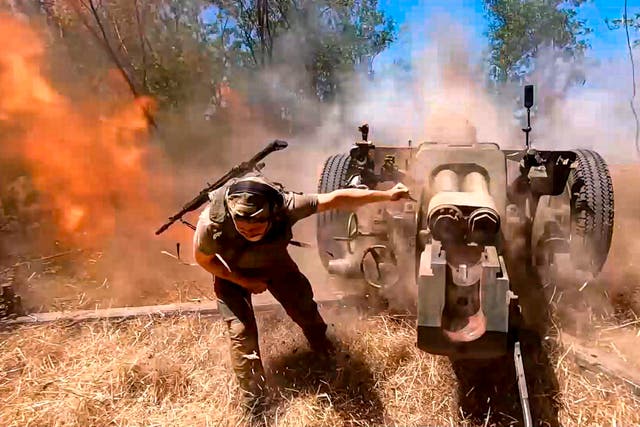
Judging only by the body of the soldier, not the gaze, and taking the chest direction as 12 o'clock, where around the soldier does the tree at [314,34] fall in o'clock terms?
The tree is roughly at 6 o'clock from the soldier.

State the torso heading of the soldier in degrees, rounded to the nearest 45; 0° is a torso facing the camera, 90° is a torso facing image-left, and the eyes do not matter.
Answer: approximately 0°

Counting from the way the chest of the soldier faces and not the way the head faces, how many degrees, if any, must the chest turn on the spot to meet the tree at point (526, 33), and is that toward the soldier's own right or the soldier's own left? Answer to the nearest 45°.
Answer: approximately 135° to the soldier's own left
